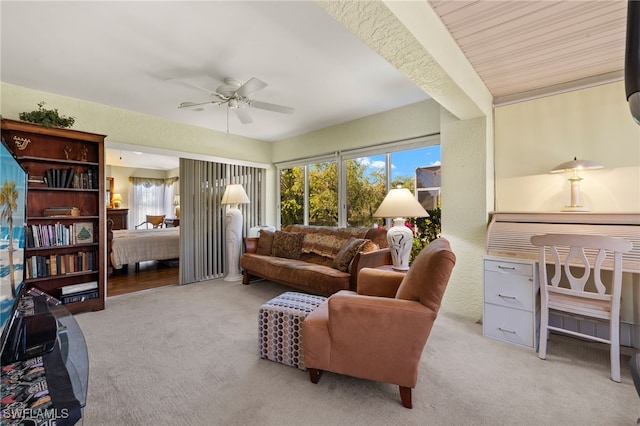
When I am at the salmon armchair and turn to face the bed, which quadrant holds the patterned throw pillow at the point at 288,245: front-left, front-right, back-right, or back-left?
front-right

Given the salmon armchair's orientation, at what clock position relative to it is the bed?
The bed is roughly at 1 o'clock from the salmon armchair.

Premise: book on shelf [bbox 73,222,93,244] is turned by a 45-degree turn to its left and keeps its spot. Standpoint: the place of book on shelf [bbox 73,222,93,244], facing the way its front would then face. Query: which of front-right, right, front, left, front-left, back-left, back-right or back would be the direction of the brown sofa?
front

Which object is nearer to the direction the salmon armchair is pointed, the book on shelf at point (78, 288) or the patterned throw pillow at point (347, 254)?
the book on shelf

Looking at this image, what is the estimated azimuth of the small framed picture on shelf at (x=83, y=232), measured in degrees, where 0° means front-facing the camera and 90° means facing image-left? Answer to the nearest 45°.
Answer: approximately 0°

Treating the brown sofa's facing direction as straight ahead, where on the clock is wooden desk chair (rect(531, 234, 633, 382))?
The wooden desk chair is roughly at 9 o'clock from the brown sofa.

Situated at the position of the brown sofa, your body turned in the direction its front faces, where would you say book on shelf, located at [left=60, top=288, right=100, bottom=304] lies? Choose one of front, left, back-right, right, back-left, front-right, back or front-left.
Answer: front-right

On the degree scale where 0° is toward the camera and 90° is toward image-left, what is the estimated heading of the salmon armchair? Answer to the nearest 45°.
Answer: approximately 90°

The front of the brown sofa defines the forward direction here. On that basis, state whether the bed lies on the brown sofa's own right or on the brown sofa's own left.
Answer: on the brown sofa's own right

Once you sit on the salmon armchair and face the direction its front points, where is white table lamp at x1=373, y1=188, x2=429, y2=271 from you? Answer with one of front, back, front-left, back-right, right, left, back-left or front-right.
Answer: right

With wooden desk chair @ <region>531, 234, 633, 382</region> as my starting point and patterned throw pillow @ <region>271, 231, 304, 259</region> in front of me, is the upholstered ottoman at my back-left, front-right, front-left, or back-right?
front-left

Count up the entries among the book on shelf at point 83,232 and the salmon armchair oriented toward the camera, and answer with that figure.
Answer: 1

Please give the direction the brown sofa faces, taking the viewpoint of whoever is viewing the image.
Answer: facing the viewer and to the left of the viewer
